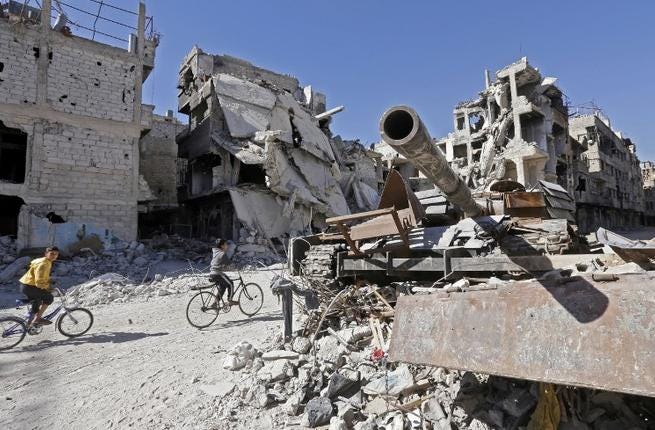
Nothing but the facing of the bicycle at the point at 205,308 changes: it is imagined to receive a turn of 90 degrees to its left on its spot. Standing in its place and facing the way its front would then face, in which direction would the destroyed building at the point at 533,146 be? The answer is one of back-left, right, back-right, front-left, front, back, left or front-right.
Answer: right

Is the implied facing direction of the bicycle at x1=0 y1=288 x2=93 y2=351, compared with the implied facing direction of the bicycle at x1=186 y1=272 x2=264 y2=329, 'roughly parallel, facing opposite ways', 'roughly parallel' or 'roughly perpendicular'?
roughly parallel

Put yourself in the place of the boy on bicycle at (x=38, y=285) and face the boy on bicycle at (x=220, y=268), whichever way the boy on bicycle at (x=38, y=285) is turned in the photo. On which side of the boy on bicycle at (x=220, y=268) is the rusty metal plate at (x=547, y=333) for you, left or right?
right

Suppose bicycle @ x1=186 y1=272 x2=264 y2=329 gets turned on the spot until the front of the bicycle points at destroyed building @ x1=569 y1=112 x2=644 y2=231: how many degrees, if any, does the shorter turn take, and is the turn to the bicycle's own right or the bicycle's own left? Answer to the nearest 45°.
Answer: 0° — it already faces it

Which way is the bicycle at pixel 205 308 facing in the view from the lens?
facing away from the viewer and to the right of the viewer

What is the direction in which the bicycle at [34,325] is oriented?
to the viewer's right

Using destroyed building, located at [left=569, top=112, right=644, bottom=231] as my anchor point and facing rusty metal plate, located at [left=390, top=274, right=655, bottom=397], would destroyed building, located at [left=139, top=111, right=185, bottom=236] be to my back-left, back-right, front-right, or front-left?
front-right

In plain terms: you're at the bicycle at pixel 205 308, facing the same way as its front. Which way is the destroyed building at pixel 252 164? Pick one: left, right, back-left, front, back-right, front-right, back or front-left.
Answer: front-left

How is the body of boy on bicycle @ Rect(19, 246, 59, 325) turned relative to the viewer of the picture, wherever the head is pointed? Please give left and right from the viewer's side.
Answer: facing to the right of the viewer

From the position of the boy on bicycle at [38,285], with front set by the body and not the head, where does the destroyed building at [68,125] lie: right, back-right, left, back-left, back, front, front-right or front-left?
left
